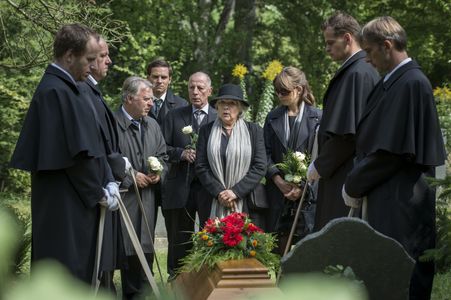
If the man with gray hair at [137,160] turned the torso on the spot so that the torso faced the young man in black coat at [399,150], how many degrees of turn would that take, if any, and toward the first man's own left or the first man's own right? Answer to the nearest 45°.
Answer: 0° — they already face them

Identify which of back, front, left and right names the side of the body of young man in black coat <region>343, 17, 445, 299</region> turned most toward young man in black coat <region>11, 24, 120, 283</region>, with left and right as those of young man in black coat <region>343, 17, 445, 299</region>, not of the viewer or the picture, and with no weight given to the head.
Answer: front

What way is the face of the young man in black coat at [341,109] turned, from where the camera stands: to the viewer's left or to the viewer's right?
to the viewer's left

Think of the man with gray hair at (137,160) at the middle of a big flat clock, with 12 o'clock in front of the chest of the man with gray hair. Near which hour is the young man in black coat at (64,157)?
The young man in black coat is roughly at 2 o'clock from the man with gray hair.

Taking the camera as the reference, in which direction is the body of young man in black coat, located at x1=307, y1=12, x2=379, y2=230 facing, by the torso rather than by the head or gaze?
to the viewer's left

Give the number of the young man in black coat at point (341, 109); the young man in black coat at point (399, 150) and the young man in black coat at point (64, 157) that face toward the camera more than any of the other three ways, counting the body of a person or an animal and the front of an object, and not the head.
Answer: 0

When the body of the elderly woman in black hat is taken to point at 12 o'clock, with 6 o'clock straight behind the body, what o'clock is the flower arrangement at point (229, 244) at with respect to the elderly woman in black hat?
The flower arrangement is roughly at 12 o'clock from the elderly woman in black hat.

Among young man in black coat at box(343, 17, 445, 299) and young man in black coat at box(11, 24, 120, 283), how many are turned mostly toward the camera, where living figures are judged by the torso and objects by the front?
0

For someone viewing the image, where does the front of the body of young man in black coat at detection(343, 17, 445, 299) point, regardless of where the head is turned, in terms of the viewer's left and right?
facing to the left of the viewer

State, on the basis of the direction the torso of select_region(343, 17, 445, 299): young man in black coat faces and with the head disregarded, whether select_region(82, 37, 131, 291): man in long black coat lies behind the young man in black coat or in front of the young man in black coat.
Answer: in front

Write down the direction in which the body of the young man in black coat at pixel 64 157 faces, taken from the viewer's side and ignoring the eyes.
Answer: to the viewer's right

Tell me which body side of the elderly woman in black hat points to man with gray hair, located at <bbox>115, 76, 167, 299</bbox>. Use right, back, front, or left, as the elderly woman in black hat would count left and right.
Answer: right

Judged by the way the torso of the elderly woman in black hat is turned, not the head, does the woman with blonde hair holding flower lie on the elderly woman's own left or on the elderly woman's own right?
on the elderly woman's own left

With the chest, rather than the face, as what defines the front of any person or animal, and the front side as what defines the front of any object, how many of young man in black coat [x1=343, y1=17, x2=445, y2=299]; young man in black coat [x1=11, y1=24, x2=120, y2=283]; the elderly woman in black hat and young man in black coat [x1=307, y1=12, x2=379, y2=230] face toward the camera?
1

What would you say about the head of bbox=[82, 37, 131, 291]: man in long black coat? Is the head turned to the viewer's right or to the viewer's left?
to the viewer's right

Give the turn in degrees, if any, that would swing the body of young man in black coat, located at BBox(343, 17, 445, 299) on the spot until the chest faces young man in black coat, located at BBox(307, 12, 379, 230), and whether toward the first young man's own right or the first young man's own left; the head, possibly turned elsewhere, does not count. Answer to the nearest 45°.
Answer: approximately 45° to the first young man's own right
